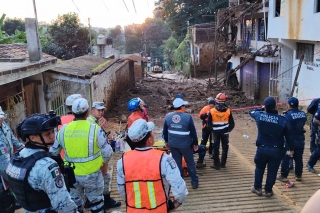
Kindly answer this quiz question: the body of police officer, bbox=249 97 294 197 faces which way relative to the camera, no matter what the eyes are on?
away from the camera

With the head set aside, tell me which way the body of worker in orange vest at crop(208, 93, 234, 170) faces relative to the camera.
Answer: away from the camera

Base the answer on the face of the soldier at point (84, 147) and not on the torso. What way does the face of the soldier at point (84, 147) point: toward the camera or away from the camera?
away from the camera

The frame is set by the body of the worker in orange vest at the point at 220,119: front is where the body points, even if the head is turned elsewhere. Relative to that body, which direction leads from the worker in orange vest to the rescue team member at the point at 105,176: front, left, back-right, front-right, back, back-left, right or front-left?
back-left

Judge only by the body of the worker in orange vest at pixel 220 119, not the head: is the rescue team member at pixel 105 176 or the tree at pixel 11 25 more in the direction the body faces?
the tree

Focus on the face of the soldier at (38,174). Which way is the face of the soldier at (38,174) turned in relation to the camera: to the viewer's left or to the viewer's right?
to the viewer's right
